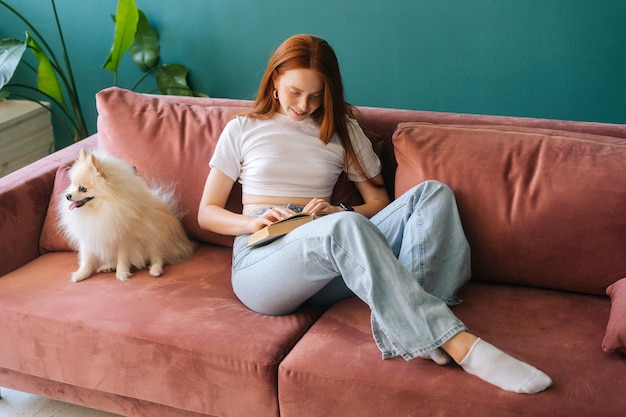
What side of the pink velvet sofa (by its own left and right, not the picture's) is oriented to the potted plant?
right

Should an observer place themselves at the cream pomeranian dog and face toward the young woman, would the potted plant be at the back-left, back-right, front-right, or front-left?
back-left

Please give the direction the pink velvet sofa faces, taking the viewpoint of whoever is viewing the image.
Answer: facing the viewer and to the left of the viewer

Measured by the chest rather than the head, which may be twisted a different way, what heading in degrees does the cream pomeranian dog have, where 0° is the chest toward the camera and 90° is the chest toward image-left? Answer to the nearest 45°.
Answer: approximately 45°

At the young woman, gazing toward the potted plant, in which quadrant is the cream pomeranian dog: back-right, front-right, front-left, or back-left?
front-left

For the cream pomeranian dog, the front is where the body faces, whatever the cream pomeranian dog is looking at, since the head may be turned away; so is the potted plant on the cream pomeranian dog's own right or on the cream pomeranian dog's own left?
on the cream pomeranian dog's own right

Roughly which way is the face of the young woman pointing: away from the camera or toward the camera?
toward the camera

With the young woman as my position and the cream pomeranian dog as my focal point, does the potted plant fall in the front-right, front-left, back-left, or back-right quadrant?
front-right
